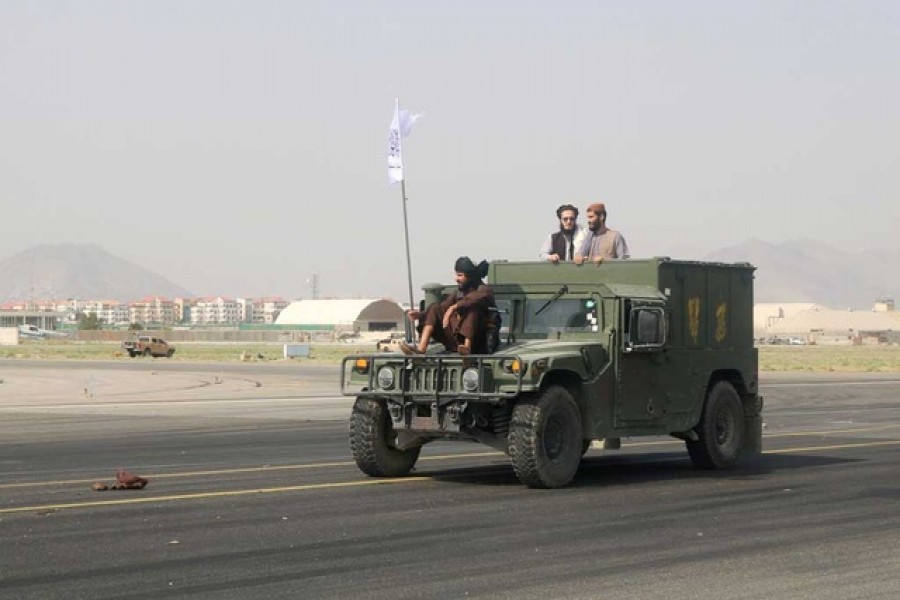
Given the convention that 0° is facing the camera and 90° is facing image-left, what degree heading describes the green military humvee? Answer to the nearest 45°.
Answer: approximately 45°
